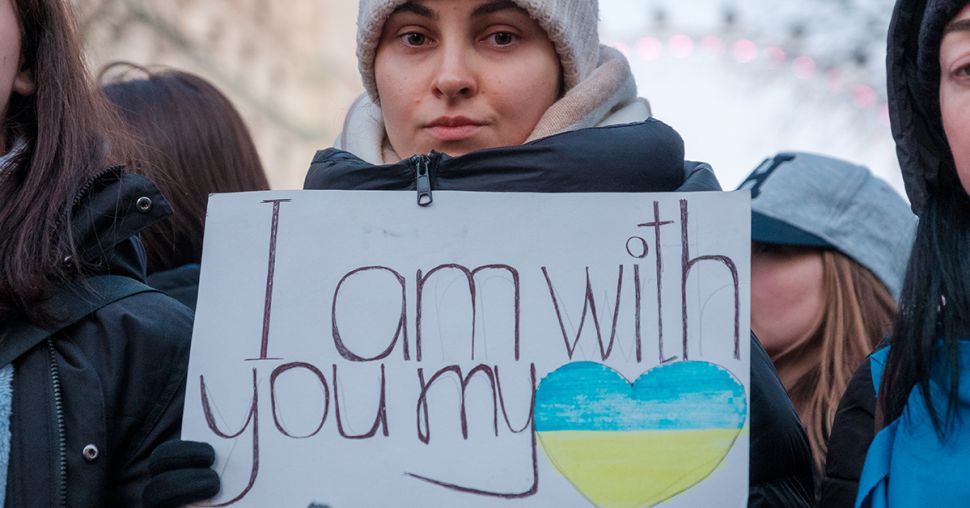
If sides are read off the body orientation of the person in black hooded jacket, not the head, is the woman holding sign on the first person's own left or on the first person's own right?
on the first person's own right

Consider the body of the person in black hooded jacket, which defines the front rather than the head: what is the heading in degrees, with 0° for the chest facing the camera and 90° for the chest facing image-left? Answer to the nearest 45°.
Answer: approximately 0°
